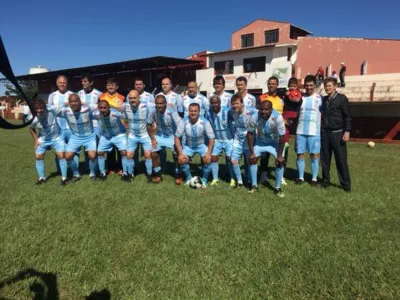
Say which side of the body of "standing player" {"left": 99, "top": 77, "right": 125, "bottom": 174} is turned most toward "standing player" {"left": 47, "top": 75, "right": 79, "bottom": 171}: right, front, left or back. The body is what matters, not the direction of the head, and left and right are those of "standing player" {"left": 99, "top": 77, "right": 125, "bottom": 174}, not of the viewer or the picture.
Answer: right

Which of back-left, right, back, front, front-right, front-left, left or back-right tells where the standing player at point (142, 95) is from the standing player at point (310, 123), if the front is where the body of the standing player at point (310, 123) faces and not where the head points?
right

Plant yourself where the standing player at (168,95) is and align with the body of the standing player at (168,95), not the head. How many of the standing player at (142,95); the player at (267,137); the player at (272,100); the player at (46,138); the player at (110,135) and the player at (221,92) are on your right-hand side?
3

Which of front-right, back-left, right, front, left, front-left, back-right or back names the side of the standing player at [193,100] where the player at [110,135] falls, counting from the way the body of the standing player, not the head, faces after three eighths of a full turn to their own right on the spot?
front-left

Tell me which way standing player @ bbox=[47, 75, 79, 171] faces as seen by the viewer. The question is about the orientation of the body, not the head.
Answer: toward the camera

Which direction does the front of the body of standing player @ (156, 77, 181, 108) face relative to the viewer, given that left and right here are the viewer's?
facing the viewer

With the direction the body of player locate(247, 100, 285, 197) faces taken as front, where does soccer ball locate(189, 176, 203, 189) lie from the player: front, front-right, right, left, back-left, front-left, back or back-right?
right

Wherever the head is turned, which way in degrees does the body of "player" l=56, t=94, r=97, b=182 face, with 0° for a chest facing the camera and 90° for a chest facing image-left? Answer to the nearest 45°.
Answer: approximately 0°

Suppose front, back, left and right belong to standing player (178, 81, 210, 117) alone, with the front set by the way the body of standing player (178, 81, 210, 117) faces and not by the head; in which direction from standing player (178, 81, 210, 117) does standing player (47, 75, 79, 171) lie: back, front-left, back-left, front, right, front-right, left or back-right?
right

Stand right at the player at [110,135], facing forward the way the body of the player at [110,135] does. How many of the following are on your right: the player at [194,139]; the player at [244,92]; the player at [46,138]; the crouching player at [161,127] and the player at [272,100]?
1

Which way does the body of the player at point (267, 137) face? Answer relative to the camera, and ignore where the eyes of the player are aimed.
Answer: toward the camera

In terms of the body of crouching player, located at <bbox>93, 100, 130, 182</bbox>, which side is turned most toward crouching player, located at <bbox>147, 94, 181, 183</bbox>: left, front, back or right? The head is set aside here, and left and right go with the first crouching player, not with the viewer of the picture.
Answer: left
